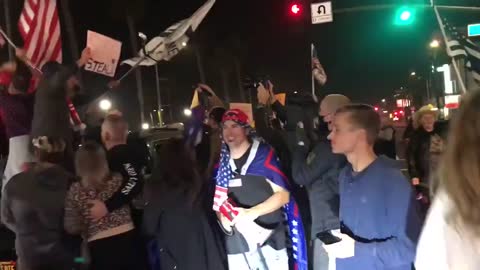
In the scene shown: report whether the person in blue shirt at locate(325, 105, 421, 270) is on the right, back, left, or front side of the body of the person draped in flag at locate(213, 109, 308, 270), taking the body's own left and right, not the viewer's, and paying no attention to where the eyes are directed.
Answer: left

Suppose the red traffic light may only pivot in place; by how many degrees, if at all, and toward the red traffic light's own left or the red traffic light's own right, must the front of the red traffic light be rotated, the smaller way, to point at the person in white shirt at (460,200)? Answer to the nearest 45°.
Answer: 0° — it already faces them

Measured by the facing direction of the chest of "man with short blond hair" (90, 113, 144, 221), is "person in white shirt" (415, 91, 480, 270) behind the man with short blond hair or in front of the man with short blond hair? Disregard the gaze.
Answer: behind

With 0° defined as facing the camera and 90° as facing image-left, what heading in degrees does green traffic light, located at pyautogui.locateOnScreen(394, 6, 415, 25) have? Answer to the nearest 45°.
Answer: approximately 0°

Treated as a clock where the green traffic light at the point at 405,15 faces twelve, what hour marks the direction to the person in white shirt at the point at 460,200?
The person in white shirt is roughly at 12 o'clock from the green traffic light.

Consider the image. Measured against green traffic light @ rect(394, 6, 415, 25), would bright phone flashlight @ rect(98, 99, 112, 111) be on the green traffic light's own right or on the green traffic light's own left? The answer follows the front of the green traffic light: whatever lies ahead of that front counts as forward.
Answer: on the green traffic light's own right

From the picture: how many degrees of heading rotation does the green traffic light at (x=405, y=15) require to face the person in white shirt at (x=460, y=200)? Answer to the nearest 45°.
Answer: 0° — it already faces them

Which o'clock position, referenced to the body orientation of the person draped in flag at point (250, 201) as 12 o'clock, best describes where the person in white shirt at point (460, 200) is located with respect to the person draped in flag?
The person in white shirt is roughly at 10 o'clock from the person draped in flag.

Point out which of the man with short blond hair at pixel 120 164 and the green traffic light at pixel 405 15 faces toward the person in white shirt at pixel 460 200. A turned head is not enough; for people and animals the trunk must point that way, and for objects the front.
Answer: the green traffic light
